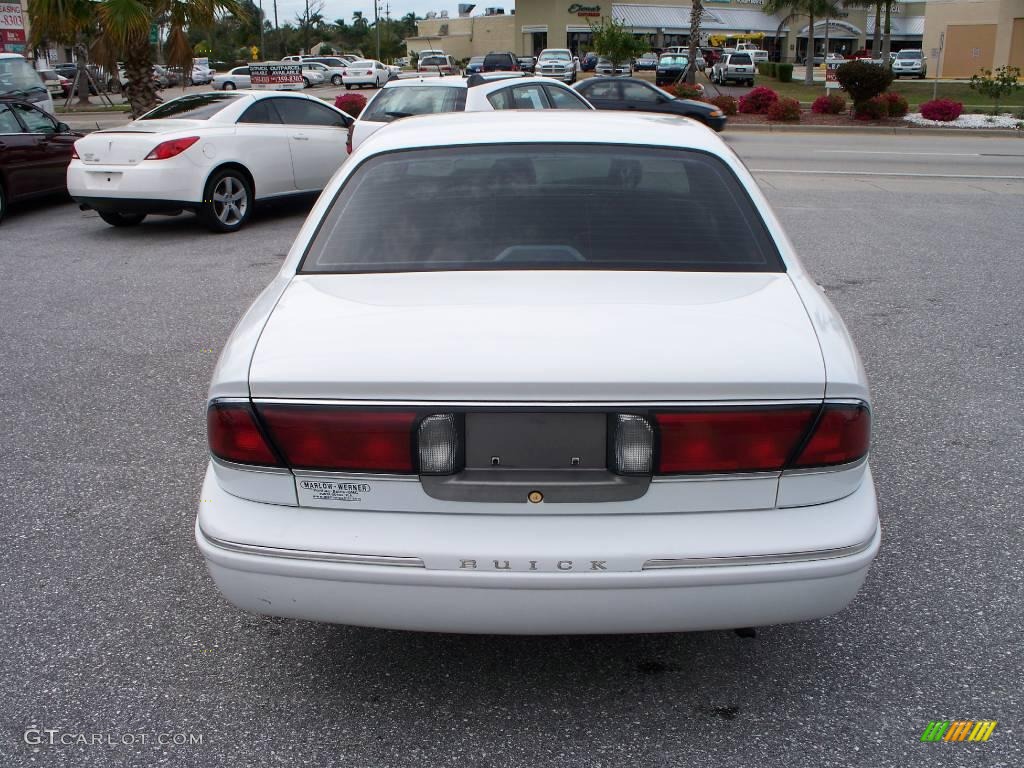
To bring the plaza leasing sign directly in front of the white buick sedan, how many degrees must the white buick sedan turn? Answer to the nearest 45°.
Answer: approximately 45° to its left

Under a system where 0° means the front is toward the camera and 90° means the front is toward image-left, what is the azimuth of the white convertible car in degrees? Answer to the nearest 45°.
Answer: approximately 225°

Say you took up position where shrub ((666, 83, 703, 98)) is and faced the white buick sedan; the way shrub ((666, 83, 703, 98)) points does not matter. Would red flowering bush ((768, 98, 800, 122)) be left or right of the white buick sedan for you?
left

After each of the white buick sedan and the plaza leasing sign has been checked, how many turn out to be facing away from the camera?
1

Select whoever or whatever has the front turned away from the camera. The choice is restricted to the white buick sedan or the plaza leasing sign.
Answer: the white buick sedan

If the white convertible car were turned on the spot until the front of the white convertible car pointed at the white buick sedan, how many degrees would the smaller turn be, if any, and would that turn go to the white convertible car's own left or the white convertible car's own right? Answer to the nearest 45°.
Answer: approximately 135° to the white convertible car's own right

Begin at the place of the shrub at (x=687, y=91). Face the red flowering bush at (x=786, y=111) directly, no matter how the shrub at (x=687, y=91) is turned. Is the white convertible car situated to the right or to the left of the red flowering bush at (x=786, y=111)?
right

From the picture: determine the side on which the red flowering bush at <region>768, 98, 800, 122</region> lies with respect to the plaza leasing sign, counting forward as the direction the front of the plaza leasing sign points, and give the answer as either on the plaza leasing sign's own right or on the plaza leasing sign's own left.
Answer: on the plaza leasing sign's own left

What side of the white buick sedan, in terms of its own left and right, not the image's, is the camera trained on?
back

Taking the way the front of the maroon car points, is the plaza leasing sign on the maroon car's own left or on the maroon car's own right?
on the maroon car's own left
